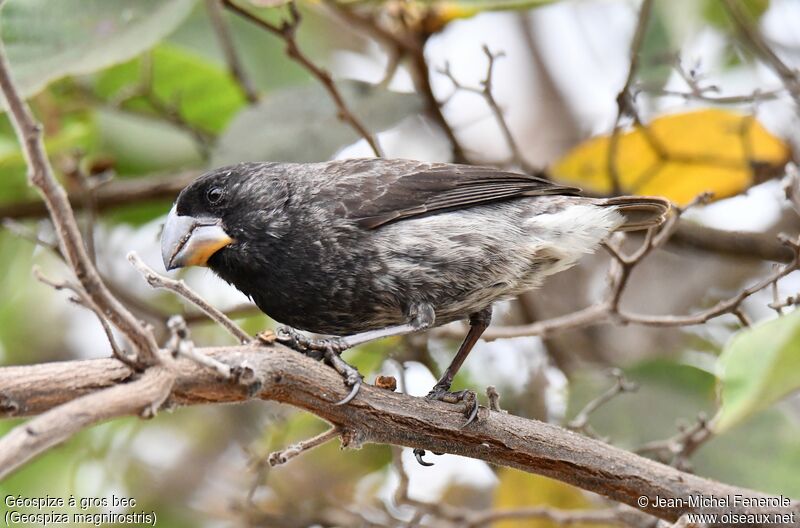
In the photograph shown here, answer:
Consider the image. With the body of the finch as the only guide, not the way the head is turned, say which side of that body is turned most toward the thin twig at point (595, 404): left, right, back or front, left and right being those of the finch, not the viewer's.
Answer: back

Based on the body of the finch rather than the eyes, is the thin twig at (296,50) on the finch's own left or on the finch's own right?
on the finch's own right

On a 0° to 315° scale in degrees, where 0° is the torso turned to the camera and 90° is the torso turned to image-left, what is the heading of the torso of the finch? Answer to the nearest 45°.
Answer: approximately 90°

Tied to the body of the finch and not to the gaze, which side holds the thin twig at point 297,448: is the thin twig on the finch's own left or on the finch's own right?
on the finch's own left

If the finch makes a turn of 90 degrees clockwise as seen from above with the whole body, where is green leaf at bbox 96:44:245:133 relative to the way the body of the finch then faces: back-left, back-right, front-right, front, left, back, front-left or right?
front-left

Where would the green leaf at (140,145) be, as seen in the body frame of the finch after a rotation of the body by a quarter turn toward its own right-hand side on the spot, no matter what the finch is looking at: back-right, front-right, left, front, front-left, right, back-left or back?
front-left

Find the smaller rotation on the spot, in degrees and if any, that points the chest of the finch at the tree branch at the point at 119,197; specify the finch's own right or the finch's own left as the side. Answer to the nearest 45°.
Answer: approximately 45° to the finch's own right

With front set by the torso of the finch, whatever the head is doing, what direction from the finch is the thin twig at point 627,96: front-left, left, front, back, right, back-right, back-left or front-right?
back-right

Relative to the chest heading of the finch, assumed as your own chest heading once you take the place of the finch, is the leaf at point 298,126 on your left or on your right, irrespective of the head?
on your right

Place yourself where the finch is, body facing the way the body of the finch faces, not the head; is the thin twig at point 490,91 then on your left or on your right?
on your right

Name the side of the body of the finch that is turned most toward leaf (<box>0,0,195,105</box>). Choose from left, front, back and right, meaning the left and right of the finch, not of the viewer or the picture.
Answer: front

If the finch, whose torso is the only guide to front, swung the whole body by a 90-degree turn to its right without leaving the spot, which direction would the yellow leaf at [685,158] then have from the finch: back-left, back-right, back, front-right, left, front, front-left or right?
front-right
